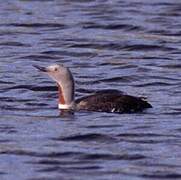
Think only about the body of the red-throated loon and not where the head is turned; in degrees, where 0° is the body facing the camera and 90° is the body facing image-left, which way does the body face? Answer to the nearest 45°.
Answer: approximately 90°
